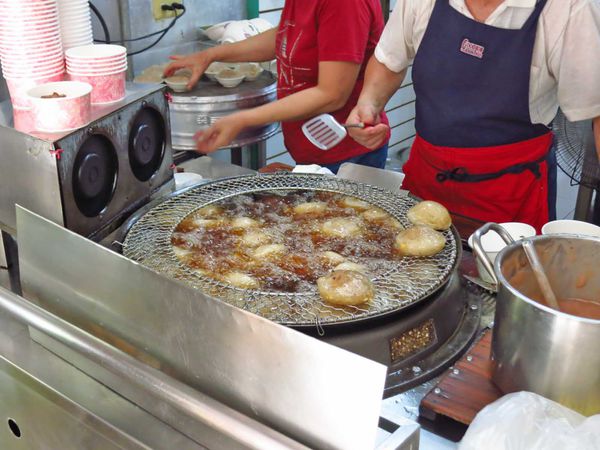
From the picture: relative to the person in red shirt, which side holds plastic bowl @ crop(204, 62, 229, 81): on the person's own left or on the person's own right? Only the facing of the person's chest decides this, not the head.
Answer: on the person's own right

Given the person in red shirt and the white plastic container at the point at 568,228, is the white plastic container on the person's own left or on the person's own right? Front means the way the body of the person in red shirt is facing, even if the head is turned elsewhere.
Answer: on the person's own left

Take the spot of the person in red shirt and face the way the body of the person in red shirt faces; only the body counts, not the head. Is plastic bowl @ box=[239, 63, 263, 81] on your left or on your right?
on your right

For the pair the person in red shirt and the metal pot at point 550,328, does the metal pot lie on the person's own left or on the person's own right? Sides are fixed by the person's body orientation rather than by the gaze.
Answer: on the person's own left

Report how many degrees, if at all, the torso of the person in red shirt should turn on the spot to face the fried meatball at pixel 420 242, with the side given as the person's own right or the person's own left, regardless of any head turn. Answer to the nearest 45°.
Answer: approximately 90° to the person's own left

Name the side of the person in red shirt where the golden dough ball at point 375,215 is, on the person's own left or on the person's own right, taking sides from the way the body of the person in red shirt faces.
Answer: on the person's own left
